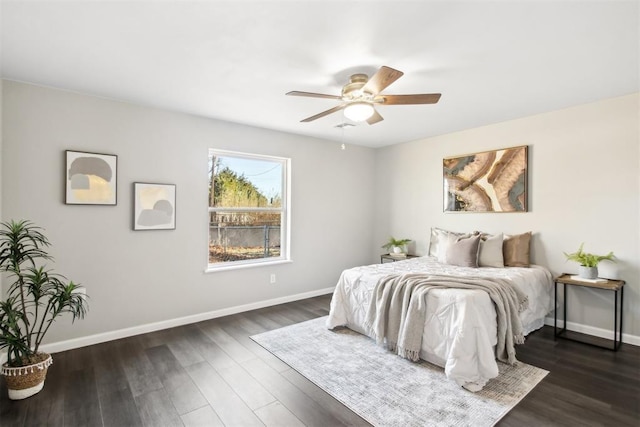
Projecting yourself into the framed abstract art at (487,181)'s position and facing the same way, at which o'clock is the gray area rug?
The gray area rug is roughly at 11 o'clock from the framed abstract art.

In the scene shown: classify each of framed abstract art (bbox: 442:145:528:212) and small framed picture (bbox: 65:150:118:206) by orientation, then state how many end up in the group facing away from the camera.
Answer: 0

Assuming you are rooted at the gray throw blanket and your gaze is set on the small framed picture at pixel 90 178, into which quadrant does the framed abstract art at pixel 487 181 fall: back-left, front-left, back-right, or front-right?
back-right

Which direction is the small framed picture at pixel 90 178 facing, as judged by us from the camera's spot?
facing the viewer

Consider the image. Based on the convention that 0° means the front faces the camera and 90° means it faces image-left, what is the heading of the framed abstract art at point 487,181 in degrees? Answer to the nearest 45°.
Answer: approximately 45°

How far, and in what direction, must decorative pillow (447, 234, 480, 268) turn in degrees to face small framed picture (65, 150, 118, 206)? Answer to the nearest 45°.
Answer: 0° — it already faces it

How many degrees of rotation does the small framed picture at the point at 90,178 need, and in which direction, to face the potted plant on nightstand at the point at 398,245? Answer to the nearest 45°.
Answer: approximately 90° to its left

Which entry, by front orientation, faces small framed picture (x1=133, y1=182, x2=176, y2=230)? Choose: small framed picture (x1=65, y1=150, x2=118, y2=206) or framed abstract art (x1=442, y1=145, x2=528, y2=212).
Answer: the framed abstract art

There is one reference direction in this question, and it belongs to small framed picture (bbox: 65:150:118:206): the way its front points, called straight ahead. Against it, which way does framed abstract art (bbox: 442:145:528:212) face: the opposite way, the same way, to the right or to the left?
to the right

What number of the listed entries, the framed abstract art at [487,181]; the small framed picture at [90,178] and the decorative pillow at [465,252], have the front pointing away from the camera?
0

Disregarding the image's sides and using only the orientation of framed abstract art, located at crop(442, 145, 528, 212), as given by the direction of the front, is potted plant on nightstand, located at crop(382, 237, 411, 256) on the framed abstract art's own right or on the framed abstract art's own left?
on the framed abstract art's own right

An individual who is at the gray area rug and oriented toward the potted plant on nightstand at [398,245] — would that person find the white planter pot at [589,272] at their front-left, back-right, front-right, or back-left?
front-right

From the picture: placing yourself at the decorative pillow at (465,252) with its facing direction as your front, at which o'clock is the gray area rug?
The gray area rug is roughly at 11 o'clock from the decorative pillow.

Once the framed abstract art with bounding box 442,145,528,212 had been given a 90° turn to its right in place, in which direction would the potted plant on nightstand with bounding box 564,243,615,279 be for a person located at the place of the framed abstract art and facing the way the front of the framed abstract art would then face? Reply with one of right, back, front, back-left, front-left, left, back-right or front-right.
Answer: back

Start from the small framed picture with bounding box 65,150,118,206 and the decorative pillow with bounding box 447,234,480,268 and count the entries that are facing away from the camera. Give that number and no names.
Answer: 0
